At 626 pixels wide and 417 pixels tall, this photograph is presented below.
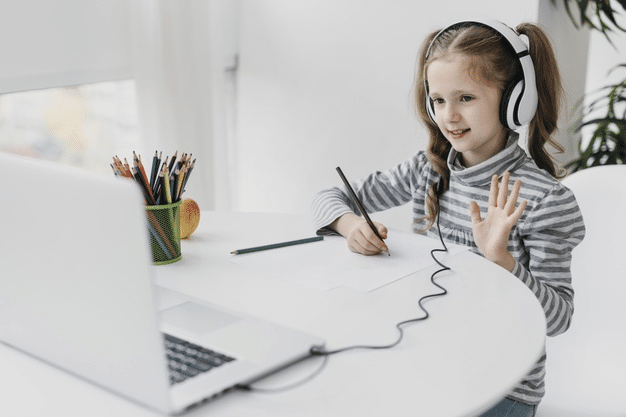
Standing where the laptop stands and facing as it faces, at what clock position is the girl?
The girl is roughly at 12 o'clock from the laptop.

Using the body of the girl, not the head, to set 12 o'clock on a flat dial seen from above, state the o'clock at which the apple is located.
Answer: The apple is roughly at 1 o'clock from the girl.

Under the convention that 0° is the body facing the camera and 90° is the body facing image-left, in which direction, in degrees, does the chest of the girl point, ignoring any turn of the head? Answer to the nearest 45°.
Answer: approximately 45°

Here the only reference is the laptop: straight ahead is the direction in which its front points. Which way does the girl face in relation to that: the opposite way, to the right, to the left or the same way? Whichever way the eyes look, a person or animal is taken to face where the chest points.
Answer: the opposite way

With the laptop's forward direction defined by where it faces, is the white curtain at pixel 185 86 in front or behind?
in front

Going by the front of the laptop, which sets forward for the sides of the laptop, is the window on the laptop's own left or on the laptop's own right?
on the laptop's own left

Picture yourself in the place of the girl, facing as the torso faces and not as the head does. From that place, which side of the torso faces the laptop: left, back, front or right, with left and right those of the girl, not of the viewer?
front

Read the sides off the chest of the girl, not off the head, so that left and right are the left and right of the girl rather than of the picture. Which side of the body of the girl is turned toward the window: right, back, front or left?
right

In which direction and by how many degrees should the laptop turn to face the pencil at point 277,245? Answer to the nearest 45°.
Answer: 0° — it already faces it

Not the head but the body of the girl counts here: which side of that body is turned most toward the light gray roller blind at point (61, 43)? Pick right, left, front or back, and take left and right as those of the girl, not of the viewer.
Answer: right

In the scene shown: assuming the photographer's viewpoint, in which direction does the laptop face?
facing away from the viewer and to the right of the viewer

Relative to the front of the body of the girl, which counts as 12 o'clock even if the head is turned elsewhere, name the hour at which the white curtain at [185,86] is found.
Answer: The white curtain is roughly at 3 o'clock from the girl.

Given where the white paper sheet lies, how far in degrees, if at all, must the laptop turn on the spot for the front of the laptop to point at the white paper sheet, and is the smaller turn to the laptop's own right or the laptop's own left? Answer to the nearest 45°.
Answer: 0° — it already faces it

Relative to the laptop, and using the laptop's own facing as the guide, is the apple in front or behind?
in front
